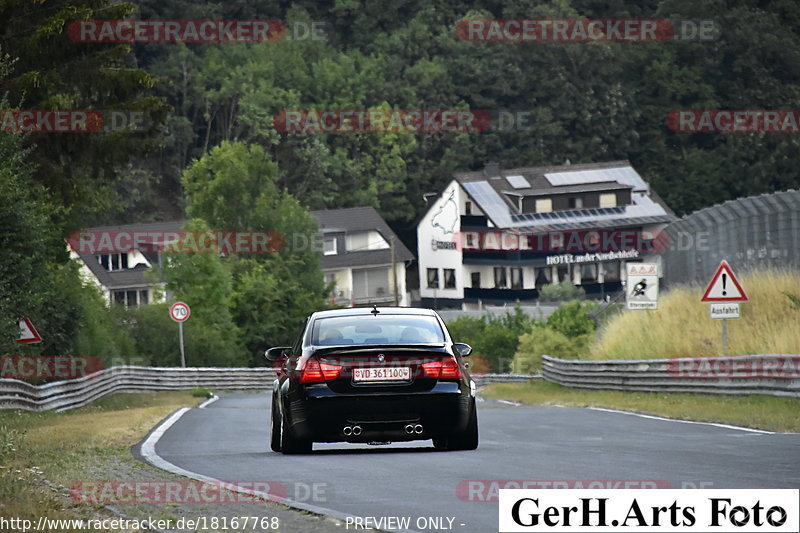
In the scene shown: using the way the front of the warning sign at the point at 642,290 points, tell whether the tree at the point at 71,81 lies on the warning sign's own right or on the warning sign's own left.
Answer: on the warning sign's own right

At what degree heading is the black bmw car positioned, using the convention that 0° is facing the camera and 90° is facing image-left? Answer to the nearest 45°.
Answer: approximately 180°

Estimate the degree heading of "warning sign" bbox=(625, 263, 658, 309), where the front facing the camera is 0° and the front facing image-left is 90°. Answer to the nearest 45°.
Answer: approximately 0°

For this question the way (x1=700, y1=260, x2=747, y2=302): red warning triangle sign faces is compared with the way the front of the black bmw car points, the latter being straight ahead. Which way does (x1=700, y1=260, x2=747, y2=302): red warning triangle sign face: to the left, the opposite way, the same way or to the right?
the opposite way

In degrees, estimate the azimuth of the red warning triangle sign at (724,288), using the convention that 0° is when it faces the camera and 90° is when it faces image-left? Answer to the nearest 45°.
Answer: approximately 0°

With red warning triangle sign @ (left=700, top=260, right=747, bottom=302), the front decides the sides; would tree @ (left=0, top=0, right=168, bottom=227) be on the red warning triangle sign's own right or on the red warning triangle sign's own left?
on the red warning triangle sign's own right

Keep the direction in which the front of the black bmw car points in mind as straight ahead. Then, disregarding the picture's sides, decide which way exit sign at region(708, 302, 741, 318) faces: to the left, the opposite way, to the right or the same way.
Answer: the opposite way

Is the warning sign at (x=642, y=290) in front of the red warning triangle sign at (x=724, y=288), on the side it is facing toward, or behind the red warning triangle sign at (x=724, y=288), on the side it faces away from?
behind
